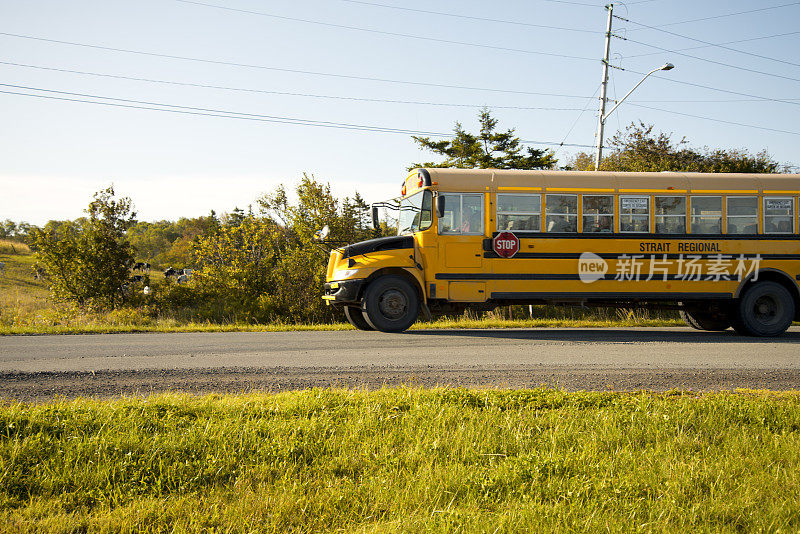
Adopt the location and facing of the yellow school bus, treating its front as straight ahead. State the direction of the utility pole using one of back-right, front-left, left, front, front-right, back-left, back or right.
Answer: right

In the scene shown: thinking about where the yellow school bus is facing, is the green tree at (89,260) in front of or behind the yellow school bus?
in front

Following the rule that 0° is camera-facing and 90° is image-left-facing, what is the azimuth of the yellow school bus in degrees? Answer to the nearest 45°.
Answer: approximately 90°

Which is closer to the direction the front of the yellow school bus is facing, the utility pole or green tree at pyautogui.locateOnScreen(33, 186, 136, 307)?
the green tree

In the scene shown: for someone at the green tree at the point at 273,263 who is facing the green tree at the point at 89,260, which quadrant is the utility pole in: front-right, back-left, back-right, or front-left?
back-right
